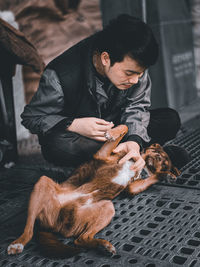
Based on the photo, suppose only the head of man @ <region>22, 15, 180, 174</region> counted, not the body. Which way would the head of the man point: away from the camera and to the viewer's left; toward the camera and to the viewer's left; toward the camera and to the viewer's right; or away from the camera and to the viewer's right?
toward the camera and to the viewer's right

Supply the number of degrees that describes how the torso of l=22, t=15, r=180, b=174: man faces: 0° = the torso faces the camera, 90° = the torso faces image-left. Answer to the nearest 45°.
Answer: approximately 315°
